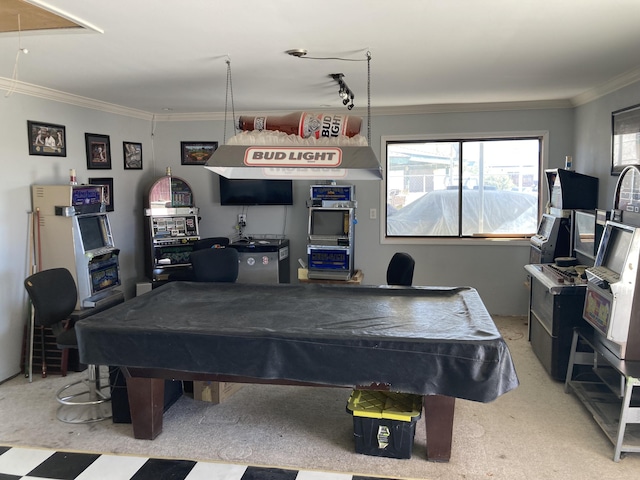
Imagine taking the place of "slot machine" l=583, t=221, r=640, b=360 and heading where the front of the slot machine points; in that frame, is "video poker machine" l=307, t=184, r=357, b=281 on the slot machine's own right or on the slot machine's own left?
on the slot machine's own right

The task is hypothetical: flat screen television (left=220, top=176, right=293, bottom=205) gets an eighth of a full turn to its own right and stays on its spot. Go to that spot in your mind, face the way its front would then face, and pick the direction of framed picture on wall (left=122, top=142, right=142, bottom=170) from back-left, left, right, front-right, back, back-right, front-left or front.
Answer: front-right

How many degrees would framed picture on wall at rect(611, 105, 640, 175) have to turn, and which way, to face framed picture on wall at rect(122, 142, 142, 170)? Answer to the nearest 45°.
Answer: approximately 45° to its right

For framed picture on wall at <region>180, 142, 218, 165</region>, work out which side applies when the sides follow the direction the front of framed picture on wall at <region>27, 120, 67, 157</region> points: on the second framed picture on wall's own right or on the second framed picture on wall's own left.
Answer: on the second framed picture on wall's own left

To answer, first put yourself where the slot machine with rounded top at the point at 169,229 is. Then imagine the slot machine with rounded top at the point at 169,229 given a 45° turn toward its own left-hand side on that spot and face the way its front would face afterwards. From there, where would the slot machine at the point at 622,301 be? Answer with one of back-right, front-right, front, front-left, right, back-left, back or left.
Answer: front-right

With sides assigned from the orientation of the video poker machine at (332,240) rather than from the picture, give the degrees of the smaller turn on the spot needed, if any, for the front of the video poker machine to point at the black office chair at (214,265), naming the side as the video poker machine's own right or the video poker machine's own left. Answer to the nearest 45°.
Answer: approximately 45° to the video poker machine's own right

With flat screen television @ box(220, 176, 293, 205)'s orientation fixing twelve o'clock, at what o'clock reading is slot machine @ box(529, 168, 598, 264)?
The slot machine is roughly at 10 o'clock from the flat screen television.

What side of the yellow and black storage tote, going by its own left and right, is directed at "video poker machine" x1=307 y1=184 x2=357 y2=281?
back

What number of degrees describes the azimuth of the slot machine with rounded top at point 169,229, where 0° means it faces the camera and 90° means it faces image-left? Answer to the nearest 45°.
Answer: approximately 315°

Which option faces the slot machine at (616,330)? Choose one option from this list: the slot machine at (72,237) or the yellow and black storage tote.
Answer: the slot machine at (72,237)

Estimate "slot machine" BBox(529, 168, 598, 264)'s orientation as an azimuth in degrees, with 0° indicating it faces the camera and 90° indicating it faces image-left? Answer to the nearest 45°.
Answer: approximately 45°

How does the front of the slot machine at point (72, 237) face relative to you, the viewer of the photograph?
facing the viewer and to the right of the viewer

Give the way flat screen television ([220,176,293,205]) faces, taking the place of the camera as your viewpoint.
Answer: facing the viewer

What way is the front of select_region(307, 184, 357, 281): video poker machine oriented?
toward the camera

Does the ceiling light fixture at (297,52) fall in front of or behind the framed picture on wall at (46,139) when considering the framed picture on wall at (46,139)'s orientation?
in front
